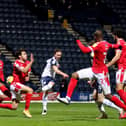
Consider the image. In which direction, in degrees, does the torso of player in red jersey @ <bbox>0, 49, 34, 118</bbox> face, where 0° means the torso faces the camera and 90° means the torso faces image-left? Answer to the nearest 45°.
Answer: approximately 270°

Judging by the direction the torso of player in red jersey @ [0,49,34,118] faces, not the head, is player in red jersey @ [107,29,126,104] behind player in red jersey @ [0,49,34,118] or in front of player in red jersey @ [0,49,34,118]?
in front
